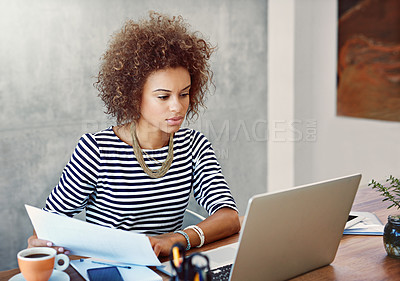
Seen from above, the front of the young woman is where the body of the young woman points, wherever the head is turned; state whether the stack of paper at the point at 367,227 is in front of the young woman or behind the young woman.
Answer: in front

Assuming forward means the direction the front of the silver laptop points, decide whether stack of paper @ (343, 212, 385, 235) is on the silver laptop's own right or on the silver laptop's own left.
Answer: on the silver laptop's own right

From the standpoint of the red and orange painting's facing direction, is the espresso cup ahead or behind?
ahead

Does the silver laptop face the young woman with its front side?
yes

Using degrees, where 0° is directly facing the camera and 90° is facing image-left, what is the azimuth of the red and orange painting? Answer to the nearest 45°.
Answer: approximately 45°

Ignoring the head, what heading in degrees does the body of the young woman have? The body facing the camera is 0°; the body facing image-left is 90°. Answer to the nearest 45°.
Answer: approximately 315°

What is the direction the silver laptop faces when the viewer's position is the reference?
facing away from the viewer and to the left of the viewer

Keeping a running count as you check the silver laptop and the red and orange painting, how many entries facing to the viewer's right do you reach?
0

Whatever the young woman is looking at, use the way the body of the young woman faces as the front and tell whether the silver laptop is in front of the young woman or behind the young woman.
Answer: in front

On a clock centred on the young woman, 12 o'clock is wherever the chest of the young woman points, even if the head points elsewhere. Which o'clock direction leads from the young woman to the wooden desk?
The wooden desk is roughly at 12 o'clock from the young woman.

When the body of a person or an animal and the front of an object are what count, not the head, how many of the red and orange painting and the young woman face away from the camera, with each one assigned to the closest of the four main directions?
0
